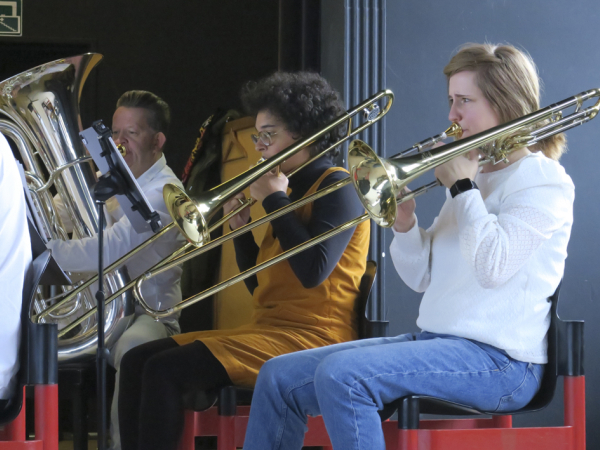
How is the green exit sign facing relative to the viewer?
toward the camera

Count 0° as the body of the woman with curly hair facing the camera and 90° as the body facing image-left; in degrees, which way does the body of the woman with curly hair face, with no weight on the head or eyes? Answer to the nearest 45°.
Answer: approximately 90°

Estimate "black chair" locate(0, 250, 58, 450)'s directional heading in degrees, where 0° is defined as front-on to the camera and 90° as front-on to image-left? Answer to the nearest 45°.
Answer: approximately 90°

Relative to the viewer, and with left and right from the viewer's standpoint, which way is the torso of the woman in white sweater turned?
facing to the left of the viewer

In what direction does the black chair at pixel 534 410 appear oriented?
to the viewer's left

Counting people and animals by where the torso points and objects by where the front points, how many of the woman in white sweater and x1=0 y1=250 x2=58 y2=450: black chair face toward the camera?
0

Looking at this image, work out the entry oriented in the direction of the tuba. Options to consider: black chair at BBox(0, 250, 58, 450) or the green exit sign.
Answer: the green exit sign

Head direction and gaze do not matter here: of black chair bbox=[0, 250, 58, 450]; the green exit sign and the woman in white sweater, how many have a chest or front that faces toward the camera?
1

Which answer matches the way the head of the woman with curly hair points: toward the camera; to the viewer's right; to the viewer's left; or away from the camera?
to the viewer's left
